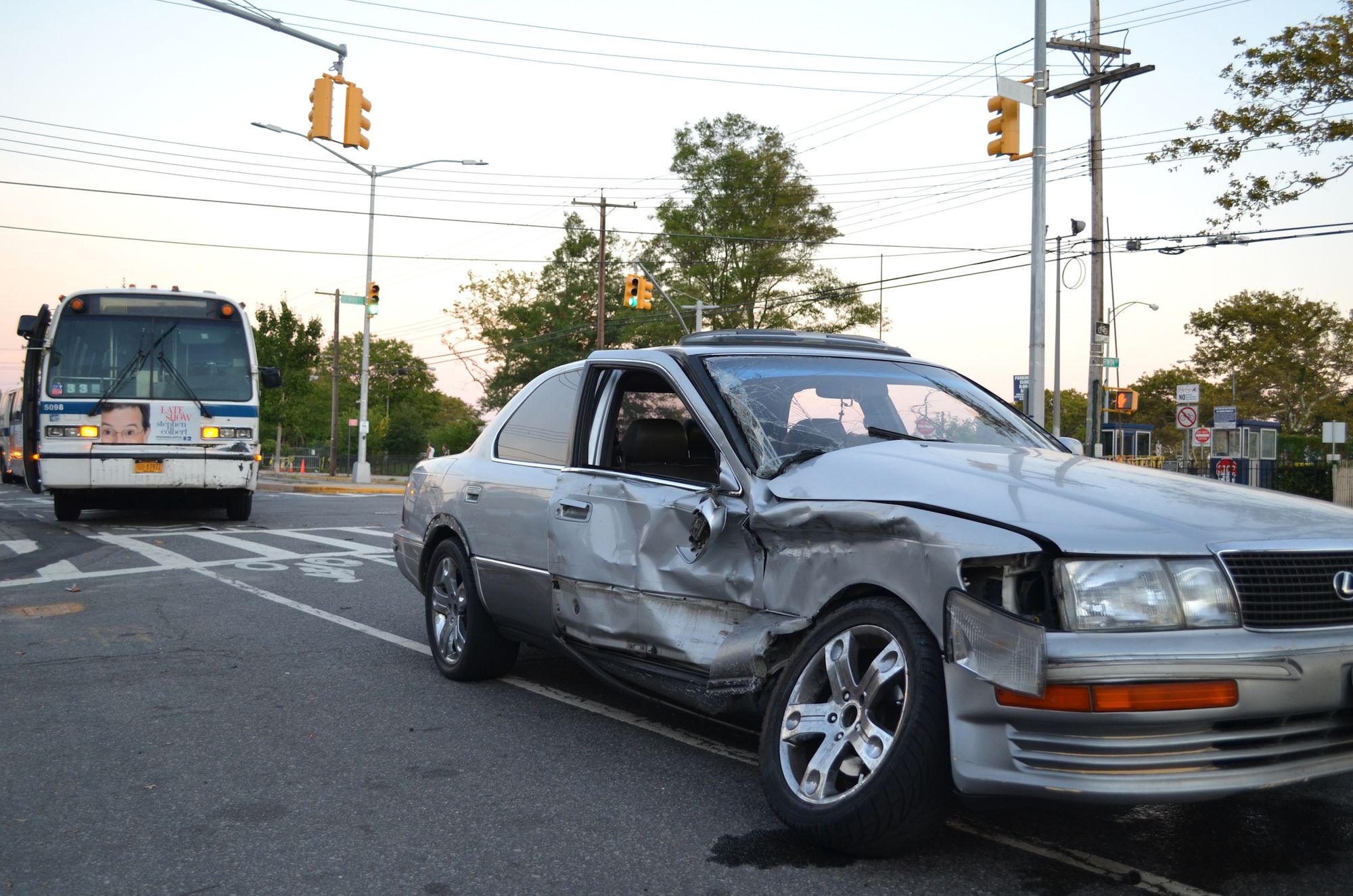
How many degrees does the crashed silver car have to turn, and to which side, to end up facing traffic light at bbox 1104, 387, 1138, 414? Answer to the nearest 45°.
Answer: approximately 135° to its left

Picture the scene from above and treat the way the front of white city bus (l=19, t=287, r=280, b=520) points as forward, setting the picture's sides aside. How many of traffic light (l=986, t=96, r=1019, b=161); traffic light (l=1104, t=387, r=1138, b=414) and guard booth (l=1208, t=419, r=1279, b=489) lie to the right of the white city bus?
0

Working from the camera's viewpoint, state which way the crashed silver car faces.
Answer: facing the viewer and to the right of the viewer

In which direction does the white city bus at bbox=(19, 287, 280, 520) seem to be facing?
toward the camera

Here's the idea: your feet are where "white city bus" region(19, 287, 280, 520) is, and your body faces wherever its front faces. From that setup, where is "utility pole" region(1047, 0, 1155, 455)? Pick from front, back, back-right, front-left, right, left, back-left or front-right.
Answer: left

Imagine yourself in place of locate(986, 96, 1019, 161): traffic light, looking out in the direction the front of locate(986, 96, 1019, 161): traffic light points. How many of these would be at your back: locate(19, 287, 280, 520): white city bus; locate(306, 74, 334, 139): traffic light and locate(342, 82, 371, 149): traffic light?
0

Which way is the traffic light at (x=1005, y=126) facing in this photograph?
to the viewer's left

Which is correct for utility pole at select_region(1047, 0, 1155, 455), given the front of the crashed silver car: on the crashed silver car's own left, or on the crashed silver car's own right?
on the crashed silver car's own left

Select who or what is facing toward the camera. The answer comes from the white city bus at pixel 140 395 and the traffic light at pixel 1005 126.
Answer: the white city bus

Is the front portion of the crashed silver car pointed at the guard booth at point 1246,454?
no
